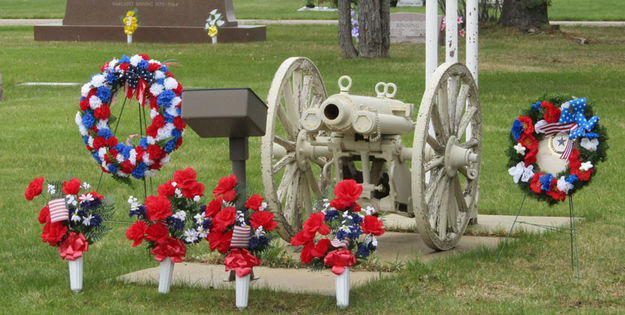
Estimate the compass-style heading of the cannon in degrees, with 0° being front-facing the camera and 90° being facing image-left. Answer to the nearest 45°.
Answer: approximately 45°

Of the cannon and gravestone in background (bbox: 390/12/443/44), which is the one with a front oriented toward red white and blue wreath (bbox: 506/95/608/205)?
the gravestone in background

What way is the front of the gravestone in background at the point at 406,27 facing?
toward the camera

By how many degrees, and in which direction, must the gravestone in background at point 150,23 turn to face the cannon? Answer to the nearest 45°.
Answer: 0° — it already faces it

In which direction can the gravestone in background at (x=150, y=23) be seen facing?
toward the camera

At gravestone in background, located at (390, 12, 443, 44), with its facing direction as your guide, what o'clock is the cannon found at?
The cannon is roughly at 12 o'clock from the gravestone in background.

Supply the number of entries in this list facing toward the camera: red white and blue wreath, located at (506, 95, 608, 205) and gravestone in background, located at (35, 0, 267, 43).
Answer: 2

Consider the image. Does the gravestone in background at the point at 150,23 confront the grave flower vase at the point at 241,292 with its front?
yes

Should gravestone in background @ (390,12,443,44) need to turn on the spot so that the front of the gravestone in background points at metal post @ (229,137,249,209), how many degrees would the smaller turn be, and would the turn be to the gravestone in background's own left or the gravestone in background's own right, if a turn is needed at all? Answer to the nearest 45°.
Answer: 0° — it already faces it

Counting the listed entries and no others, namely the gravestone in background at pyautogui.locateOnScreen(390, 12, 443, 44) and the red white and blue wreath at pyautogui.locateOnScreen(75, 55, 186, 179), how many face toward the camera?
2

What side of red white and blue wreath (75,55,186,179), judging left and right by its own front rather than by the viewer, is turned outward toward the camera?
front

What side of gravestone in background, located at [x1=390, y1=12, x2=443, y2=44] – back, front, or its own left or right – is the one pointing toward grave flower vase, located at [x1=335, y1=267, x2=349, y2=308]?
front

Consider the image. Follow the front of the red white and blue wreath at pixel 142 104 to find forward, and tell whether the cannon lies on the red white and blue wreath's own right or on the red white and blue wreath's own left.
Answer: on the red white and blue wreath's own left

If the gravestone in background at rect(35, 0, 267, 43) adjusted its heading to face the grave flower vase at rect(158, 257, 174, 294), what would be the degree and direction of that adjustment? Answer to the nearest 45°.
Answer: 0° — it already faces it

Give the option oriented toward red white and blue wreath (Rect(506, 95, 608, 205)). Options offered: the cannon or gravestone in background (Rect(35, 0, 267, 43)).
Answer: the gravestone in background
